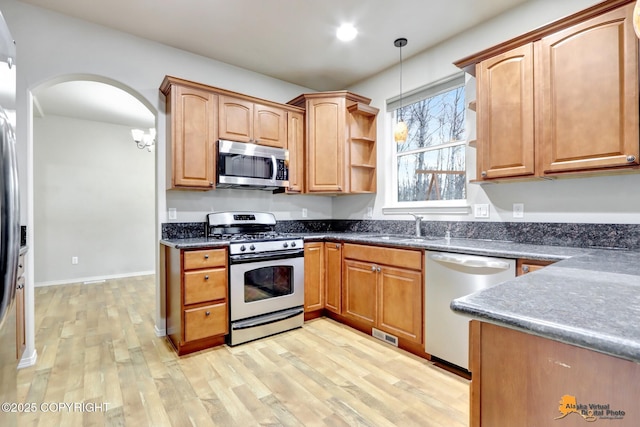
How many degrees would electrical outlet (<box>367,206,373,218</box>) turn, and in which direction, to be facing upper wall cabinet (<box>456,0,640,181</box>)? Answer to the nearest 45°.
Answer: approximately 90° to its left

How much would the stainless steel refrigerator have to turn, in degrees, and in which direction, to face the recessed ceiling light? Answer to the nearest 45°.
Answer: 0° — it already faces it

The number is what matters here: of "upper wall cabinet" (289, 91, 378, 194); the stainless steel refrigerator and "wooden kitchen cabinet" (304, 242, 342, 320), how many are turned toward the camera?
2

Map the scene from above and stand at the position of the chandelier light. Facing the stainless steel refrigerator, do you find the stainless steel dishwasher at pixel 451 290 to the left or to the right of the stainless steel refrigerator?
left

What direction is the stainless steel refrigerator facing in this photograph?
to the viewer's right

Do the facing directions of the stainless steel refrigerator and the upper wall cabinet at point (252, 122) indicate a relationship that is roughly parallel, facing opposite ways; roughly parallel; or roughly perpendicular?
roughly perpendicular
